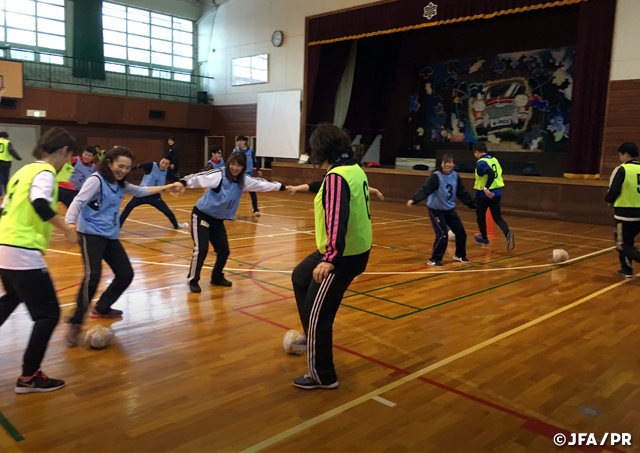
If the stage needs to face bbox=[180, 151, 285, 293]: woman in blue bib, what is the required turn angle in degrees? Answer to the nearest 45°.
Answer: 0° — it already faces them

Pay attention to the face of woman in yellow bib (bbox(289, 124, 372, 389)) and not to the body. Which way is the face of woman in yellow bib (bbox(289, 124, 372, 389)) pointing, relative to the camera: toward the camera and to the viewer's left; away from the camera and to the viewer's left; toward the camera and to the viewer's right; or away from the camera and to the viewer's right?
away from the camera and to the viewer's left

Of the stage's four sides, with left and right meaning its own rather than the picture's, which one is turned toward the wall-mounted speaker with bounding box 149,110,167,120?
right

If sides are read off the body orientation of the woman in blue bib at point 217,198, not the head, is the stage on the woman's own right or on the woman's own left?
on the woman's own left

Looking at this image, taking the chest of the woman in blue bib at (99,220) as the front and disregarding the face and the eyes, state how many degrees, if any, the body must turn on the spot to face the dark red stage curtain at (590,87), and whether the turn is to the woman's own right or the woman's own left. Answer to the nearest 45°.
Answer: approximately 90° to the woman's own left

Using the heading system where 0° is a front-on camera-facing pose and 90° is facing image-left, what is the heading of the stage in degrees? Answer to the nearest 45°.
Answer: approximately 45°

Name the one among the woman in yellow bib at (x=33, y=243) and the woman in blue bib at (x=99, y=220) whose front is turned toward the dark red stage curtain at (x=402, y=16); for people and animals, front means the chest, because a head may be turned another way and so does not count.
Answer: the woman in yellow bib

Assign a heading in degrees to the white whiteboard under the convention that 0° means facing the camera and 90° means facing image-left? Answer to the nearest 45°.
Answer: approximately 45°

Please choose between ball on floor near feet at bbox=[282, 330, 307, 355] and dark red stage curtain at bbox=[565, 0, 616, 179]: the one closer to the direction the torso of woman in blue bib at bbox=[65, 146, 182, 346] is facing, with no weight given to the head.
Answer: the ball on floor near feet

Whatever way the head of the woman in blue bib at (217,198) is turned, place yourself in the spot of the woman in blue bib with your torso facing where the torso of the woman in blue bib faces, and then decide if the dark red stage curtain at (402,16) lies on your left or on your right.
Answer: on your left

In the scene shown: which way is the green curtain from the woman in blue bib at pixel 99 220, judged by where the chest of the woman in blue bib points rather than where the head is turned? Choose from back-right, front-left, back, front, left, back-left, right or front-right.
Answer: back-left
